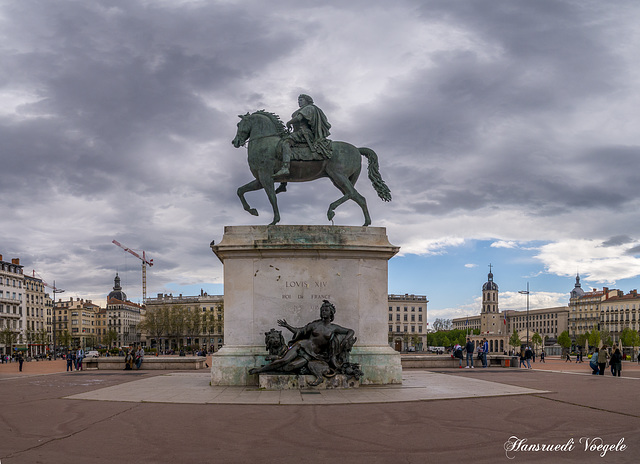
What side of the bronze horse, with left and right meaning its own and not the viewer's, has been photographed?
left

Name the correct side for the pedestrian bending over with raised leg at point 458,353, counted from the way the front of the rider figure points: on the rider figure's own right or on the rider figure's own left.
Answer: on the rider figure's own right

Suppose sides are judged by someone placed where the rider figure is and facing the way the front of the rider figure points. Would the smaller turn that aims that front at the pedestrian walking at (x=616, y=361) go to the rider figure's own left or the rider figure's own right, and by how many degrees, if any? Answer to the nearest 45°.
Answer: approximately 135° to the rider figure's own right

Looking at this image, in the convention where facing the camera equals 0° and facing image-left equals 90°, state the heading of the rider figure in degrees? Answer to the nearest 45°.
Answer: approximately 90°
